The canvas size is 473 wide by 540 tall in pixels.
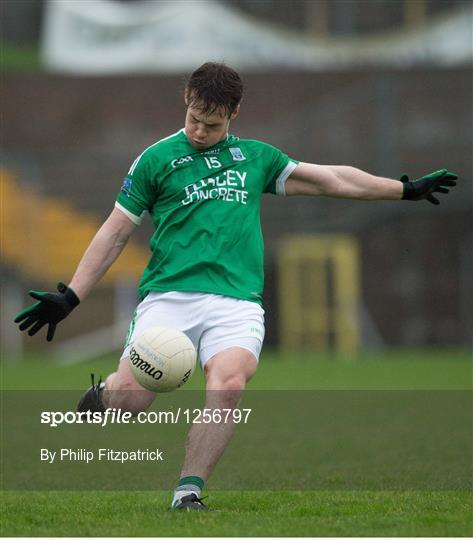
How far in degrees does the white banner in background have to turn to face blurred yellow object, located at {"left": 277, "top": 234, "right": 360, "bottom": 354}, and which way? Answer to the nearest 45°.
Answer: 0° — it already faces it

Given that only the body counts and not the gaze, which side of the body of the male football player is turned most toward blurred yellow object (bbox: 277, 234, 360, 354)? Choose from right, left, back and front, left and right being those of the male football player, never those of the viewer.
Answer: back

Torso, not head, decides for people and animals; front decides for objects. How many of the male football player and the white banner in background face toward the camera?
2

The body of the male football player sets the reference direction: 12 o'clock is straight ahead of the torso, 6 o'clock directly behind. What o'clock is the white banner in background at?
The white banner in background is roughly at 6 o'clock from the male football player.

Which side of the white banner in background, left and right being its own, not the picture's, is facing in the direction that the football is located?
front

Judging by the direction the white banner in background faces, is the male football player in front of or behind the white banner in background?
in front

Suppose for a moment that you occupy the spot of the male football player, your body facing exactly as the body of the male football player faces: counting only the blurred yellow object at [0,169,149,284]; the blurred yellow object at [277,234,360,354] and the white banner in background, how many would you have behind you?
3

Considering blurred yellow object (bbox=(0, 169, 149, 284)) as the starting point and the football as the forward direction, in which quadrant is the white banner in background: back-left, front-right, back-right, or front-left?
back-left

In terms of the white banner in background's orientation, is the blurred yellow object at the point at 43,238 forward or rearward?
forward

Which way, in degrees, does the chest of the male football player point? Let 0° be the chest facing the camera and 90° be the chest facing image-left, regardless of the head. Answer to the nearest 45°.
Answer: approximately 0°

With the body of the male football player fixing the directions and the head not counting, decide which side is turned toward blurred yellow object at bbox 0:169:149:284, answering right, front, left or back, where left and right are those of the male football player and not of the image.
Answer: back
